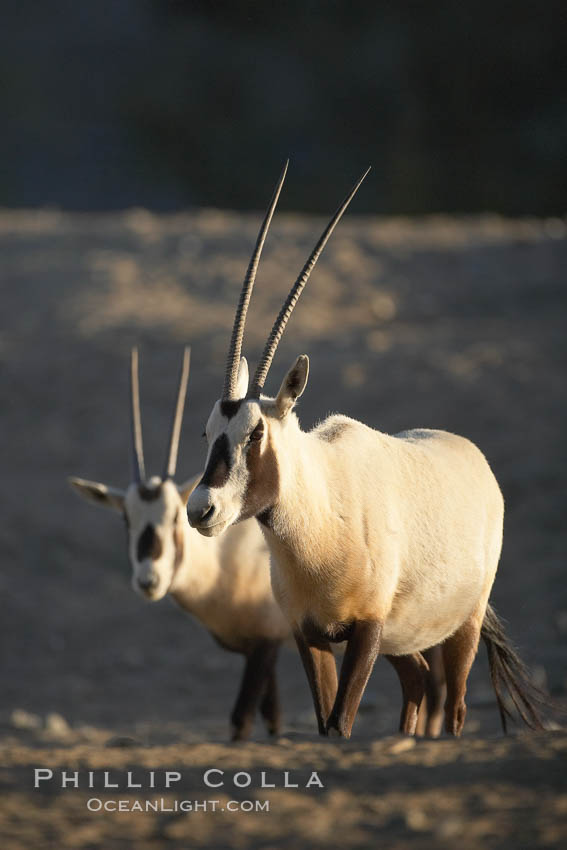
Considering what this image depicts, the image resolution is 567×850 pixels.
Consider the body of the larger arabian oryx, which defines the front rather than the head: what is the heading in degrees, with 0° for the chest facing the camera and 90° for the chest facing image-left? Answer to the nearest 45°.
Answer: approximately 45°

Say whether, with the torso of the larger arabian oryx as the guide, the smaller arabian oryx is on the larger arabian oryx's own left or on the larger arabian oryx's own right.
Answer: on the larger arabian oryx's own right
